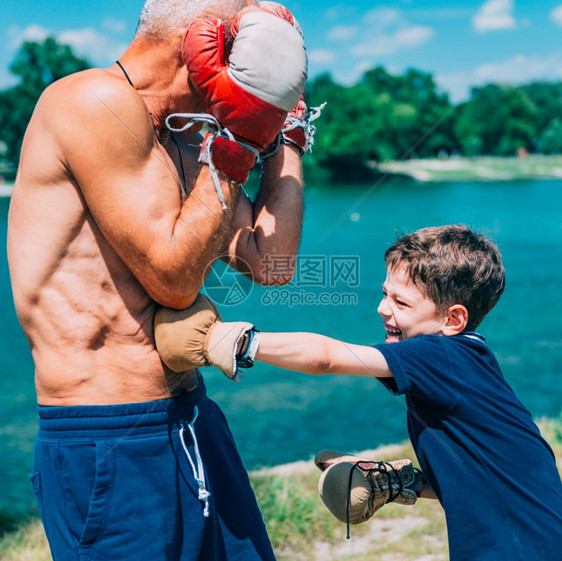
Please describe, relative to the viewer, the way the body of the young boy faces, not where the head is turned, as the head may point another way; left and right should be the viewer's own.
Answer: facing to the left of the viewer

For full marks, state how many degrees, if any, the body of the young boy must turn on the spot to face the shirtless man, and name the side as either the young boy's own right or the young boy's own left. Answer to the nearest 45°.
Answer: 0° — they already face them

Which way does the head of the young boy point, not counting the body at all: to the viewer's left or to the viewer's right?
to the viewer's left
